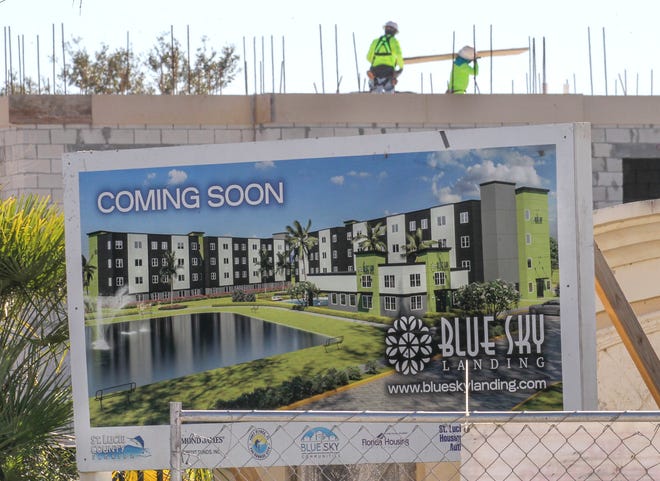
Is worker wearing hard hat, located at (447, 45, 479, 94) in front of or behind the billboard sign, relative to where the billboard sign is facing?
behind

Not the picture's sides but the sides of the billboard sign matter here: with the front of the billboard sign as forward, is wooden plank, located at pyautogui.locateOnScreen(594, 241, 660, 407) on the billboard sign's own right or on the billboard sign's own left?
on the billboard sign's own left

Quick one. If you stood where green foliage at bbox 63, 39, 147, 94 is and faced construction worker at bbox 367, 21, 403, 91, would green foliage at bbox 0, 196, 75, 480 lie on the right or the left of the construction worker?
right

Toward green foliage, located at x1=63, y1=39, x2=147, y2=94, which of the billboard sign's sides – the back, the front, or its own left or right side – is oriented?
back

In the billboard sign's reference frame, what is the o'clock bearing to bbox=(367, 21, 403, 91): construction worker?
The construction worker is roughly at 6 o'clock from the billboard sign.

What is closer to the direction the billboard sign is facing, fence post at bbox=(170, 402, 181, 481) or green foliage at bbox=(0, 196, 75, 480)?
the fence post

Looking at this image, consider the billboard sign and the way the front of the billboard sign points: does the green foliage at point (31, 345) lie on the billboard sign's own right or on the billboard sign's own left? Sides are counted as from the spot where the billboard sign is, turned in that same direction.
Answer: on the billboard sign's own right

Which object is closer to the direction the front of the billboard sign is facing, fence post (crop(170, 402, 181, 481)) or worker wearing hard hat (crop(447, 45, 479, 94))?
the fence post

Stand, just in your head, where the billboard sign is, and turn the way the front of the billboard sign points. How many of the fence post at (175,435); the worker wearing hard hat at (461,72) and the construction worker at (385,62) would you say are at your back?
2

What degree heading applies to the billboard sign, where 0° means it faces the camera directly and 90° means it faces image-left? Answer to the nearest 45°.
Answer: approximately 0°
